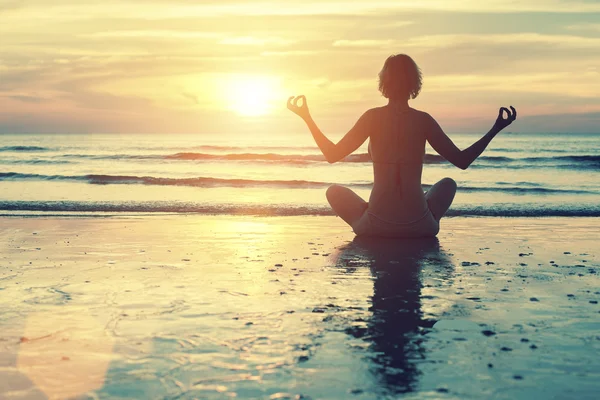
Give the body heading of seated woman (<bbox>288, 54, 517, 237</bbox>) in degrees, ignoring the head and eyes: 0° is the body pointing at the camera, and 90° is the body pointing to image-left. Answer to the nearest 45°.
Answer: approximately 180°

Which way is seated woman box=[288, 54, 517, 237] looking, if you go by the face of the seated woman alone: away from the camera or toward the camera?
away from the camera
